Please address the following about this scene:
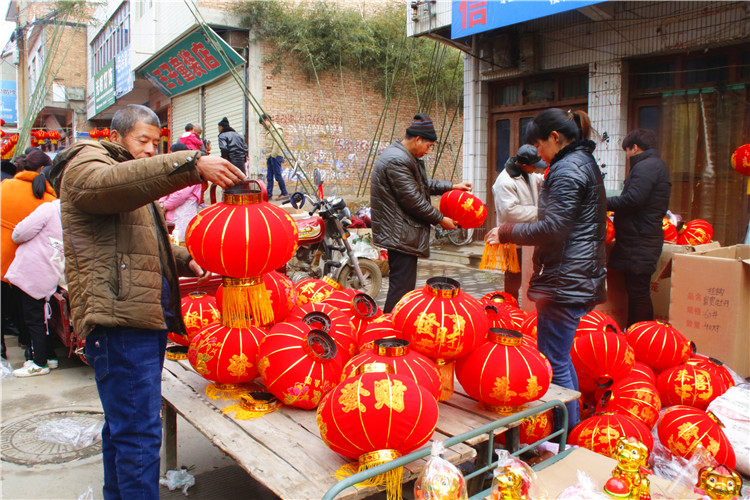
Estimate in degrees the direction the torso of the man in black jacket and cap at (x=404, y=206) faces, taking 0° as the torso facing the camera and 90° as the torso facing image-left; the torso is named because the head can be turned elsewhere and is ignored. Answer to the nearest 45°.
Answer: approximately 270°

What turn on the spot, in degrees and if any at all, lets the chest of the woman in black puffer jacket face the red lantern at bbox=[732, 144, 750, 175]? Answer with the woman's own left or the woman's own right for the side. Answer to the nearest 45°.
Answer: approximately 135° to the woman's own right

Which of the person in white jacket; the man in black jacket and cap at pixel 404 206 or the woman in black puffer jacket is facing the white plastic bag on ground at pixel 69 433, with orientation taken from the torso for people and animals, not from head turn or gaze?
the woman in black puffer jacket

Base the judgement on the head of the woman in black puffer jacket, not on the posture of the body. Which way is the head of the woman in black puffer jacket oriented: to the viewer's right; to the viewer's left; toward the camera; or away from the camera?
to the viewer's left

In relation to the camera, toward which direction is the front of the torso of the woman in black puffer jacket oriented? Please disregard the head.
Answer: to the viewer's left

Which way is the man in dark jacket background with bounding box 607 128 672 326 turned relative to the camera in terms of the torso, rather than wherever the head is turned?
to the viewer's left

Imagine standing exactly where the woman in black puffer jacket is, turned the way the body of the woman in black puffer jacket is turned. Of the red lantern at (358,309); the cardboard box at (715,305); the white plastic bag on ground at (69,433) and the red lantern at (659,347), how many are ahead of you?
2

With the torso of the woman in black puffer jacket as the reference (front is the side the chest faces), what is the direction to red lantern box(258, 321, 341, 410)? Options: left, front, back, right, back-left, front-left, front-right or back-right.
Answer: front-left

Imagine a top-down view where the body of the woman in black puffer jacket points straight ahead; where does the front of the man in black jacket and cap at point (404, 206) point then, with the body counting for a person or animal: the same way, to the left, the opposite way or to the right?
the opposite way
